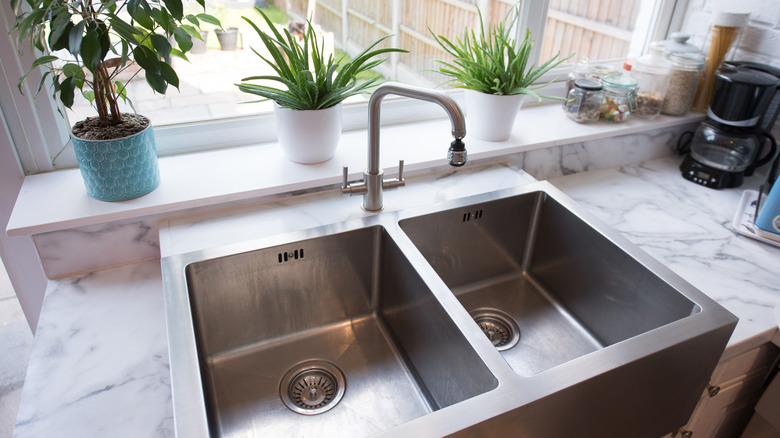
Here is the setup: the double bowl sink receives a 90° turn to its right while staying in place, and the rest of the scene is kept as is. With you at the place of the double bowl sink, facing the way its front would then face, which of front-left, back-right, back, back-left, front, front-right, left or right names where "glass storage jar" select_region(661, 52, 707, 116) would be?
back

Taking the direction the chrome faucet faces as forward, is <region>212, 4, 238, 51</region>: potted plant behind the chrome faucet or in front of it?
behind

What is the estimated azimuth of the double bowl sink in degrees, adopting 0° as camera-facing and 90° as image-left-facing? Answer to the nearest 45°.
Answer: approximately 315°

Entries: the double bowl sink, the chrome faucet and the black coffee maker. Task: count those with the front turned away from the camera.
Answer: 0

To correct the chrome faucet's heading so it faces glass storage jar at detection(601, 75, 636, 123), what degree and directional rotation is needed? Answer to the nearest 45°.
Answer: approximately 90° to its left
